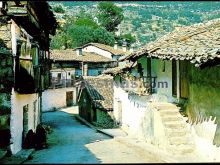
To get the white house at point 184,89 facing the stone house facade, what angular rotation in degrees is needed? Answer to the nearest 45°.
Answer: approximately 45° to its right

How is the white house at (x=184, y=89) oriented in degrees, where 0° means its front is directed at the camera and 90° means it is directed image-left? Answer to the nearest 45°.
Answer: approximately 45°
